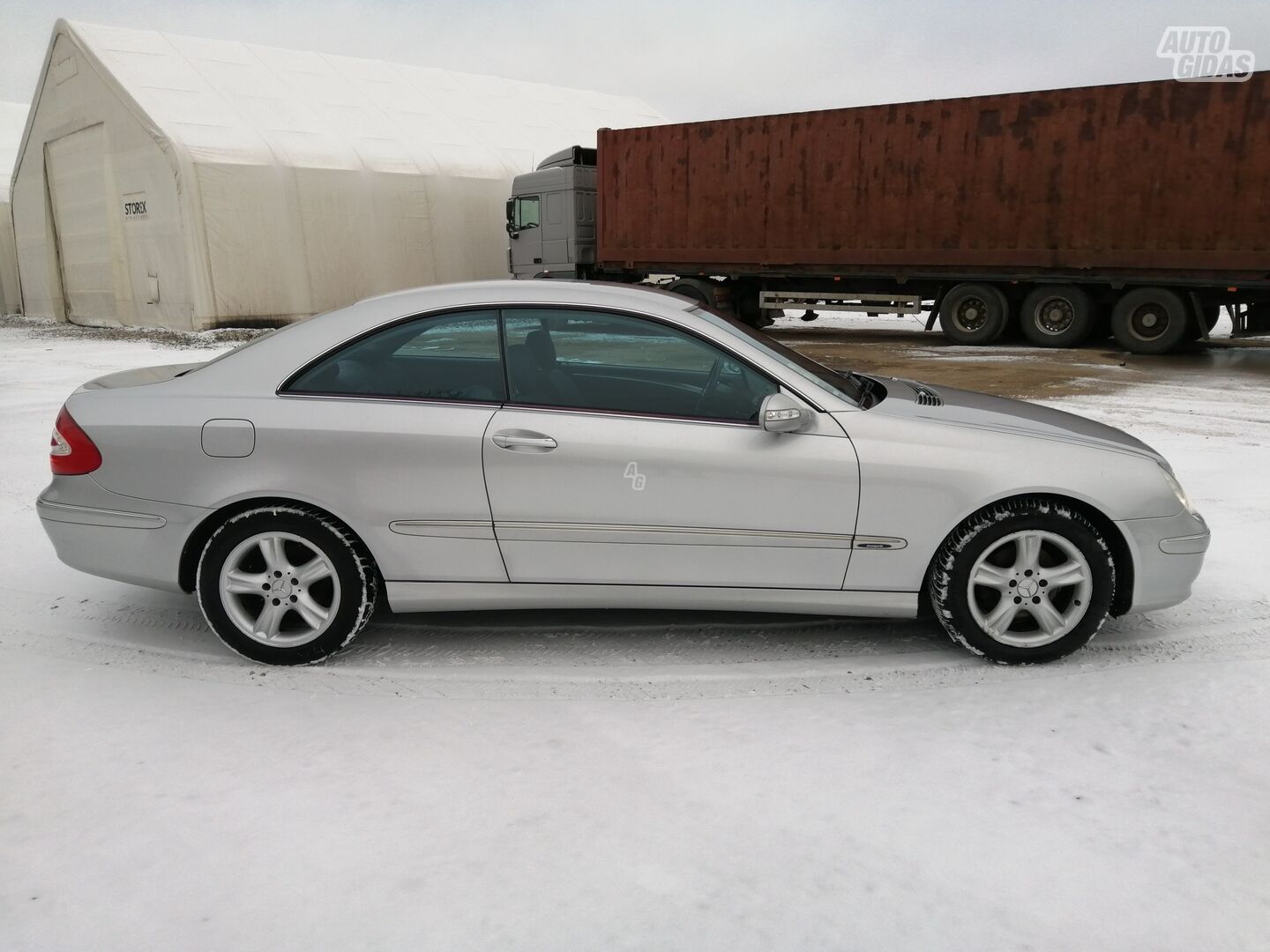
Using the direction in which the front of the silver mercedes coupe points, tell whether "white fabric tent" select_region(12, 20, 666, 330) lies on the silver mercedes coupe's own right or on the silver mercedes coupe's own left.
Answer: on the silver mercedes coupe's own left

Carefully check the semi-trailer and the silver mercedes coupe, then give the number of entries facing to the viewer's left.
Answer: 1

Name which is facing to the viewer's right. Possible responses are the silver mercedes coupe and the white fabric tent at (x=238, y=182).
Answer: the silver mercedes coupe

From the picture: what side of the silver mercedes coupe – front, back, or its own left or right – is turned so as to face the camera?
right

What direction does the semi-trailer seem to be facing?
to the viewer's left

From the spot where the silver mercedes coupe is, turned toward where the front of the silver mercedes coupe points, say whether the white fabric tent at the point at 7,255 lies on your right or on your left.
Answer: on your left

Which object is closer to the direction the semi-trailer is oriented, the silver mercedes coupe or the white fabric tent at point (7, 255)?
the white fabric tent

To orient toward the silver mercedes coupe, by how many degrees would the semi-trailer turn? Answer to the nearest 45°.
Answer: approximately 90° to its left

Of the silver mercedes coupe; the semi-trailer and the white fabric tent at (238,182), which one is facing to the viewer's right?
the silver mercedes coupe

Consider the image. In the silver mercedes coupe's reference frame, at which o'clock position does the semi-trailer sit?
The semi-trailer is roughly at 10 o'clock from the silver mercedes coupe.
